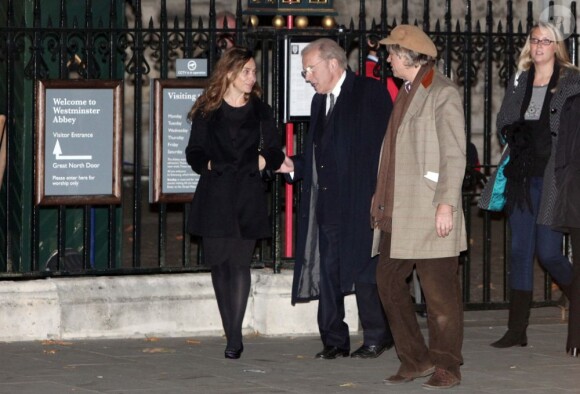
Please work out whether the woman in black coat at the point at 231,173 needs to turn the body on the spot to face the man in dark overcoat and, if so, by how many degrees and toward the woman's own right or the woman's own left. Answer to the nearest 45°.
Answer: approximately 90° to the woman's own left

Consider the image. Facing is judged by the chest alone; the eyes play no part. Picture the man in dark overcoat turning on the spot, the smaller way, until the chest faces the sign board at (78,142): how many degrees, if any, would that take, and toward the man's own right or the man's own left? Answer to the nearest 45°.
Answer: approximately 45° to the man's own right

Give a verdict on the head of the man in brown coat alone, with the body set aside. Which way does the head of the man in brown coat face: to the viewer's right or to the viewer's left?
to the viewer's left

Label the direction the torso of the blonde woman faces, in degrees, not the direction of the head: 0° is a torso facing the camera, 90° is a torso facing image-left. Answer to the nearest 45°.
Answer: approximately 45°

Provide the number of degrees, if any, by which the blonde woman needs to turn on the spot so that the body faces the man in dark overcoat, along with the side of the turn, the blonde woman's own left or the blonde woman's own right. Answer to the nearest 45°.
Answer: approximately 45° to the blonde woman's own right

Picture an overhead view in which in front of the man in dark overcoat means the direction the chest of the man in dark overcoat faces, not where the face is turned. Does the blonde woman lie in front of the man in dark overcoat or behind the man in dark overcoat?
behind

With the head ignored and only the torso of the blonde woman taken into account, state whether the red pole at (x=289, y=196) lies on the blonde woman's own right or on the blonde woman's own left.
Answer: on the blonde woman's own right

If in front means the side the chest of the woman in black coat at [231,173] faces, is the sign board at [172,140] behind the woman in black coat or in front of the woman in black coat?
behind

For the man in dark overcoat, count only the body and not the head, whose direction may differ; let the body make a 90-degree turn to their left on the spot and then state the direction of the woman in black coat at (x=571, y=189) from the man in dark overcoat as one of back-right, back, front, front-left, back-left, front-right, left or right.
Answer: front-left

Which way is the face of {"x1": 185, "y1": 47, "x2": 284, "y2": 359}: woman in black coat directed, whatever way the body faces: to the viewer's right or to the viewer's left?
to the viewer's right
